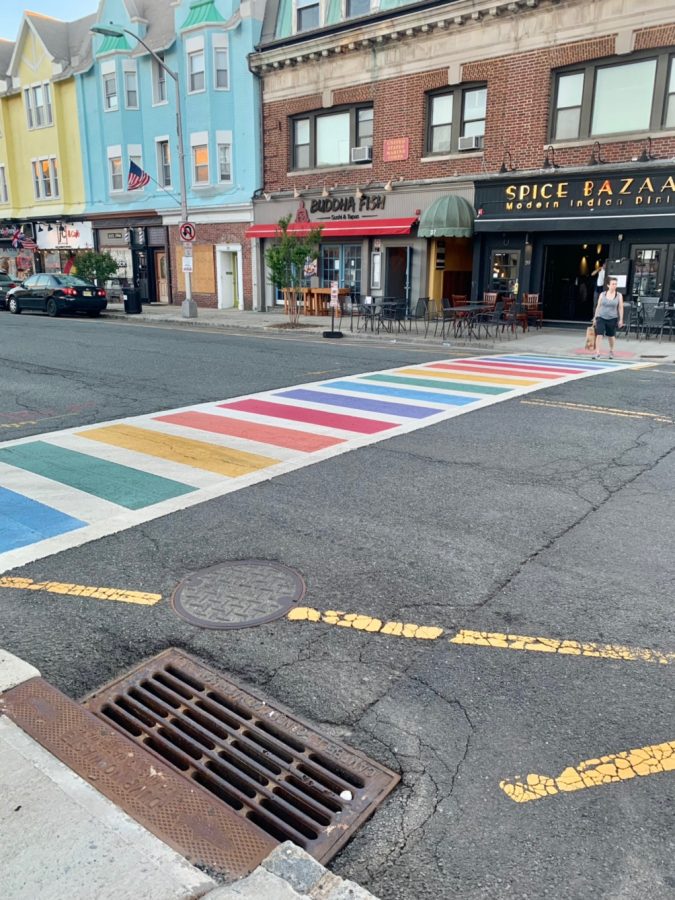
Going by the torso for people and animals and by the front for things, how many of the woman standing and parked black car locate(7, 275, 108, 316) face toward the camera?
1

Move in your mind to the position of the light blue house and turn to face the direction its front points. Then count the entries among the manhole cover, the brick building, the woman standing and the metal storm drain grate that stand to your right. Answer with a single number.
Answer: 0

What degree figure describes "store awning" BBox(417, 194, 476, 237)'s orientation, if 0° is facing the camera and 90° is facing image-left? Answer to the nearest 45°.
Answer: approximately 45°

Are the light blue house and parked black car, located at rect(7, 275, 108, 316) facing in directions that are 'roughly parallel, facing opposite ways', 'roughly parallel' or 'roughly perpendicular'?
roughly perpendicular

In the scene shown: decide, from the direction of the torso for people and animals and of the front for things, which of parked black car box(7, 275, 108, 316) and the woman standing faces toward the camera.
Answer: the woman standing

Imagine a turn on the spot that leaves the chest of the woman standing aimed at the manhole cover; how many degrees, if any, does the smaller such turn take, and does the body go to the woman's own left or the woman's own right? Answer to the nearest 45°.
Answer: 0° — they already face it

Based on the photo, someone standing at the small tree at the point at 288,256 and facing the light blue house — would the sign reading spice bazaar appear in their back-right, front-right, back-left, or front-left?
back-right

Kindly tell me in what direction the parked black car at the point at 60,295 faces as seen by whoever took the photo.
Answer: facing away from the viewer and to the left of the viewer

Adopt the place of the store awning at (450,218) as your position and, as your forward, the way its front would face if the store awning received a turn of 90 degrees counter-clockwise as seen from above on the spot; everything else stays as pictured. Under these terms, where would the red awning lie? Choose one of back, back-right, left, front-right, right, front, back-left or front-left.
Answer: back

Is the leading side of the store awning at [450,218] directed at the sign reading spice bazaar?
no

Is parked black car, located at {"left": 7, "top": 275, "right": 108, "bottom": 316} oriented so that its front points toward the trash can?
no

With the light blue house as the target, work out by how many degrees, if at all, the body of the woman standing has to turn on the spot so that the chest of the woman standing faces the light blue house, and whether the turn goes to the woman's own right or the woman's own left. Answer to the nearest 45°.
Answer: approximately 135° to the woman's own right

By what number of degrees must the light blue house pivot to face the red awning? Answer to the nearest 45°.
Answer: approximately 90° to its left

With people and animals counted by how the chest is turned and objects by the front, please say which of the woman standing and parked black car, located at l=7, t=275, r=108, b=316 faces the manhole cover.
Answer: the woman standing

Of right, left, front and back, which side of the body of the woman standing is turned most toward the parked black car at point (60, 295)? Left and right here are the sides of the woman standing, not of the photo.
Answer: right

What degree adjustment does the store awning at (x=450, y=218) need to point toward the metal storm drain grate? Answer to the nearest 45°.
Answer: approximately 45° to its left

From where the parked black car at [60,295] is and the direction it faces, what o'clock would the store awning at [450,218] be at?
The store awning is roughly at 6 o'clock from the parked black car.

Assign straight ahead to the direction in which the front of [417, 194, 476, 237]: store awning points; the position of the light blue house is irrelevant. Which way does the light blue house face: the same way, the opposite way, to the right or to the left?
the same way

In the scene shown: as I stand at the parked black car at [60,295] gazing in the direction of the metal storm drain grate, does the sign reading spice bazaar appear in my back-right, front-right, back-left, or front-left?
front-left
